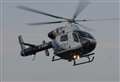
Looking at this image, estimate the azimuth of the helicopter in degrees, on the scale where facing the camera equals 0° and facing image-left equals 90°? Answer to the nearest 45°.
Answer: approximately 315°
